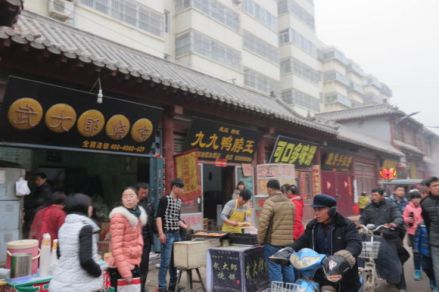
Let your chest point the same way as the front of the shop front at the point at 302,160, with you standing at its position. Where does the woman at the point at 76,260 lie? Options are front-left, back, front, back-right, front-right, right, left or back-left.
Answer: front-right

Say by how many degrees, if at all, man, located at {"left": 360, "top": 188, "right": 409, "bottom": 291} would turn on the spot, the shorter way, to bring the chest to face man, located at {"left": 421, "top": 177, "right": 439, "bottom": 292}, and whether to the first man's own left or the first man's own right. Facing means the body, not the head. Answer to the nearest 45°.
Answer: approximately 90° to the first man's own left

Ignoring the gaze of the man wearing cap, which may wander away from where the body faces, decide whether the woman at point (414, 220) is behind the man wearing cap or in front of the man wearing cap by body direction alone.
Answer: behind

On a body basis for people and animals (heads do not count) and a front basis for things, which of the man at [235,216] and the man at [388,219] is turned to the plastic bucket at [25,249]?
the man at [388,219]

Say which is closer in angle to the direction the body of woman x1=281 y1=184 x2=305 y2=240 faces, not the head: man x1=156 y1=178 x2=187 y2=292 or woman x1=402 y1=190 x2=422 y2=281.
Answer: the man

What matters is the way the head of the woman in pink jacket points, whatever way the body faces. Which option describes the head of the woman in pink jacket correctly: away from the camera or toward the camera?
toward the camera

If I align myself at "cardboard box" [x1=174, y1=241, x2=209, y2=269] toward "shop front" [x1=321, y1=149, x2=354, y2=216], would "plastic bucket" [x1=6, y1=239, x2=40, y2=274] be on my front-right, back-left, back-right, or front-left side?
back-left

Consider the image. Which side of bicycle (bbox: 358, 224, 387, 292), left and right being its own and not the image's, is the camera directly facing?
front

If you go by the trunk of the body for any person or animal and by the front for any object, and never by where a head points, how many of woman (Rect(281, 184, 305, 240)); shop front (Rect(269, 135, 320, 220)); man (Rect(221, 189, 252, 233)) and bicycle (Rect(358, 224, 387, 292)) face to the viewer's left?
1

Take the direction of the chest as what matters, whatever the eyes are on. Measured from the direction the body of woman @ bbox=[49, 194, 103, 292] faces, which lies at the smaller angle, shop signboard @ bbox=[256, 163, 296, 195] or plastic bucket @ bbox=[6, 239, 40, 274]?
the shop signboard

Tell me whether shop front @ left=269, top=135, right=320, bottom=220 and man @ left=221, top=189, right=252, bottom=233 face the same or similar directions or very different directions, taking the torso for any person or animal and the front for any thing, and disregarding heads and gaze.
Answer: same or similar directions

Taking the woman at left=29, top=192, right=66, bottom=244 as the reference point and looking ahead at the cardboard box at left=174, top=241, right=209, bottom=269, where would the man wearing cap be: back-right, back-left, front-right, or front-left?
front-right

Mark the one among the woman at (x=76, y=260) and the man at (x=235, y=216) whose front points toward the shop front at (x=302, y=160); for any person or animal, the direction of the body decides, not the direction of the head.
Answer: the woman

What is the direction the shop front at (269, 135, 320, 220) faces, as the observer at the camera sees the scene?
facing the viewer and to the right of the viewer

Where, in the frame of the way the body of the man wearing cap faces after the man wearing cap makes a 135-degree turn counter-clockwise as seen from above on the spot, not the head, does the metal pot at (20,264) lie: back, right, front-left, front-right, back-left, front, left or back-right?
back
